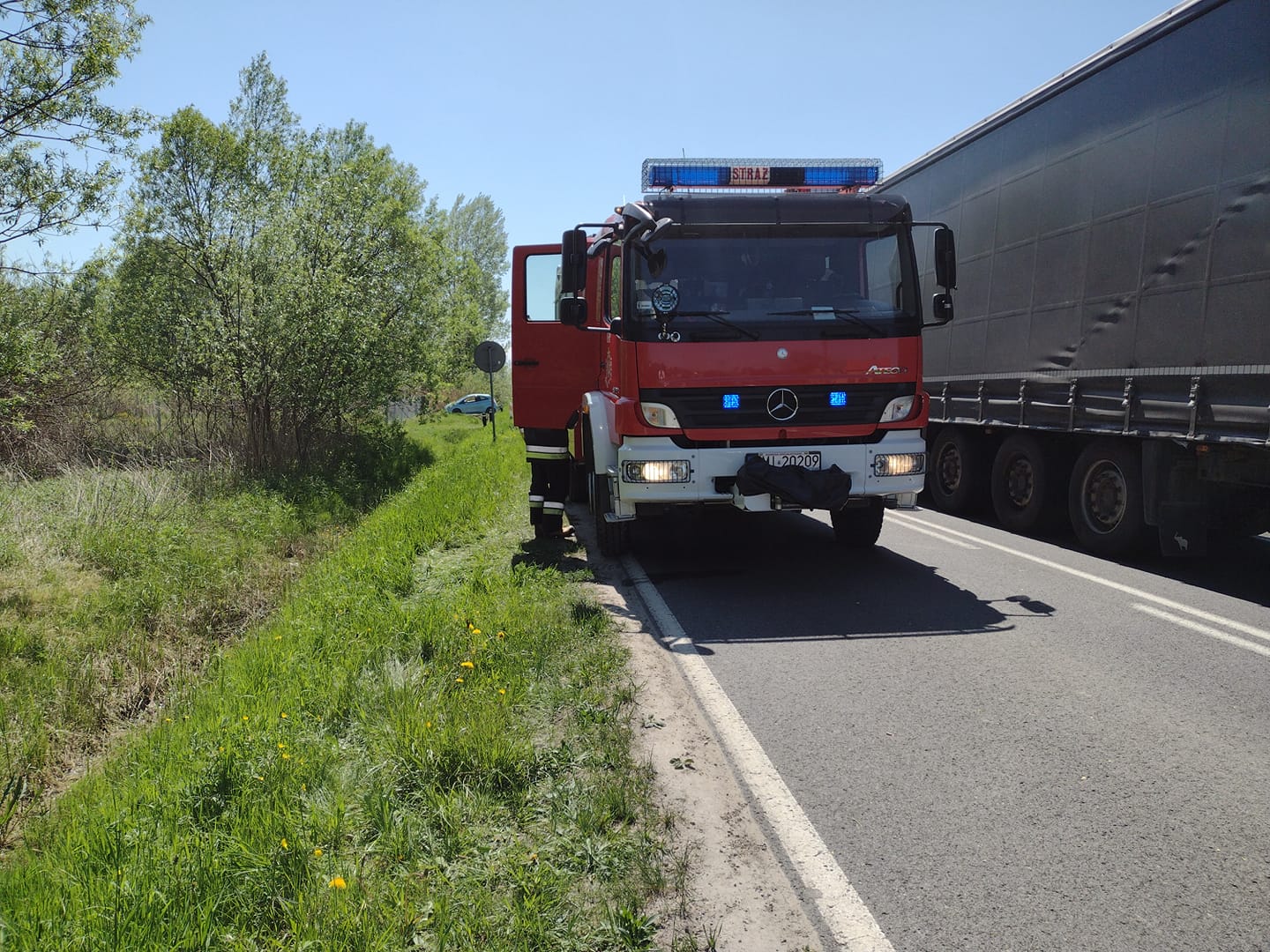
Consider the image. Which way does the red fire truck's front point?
toward the camera

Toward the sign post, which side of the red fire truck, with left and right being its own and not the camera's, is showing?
back

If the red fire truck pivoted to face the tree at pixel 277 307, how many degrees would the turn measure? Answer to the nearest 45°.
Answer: approximately 135° to its right
